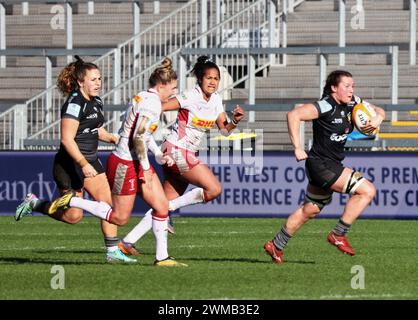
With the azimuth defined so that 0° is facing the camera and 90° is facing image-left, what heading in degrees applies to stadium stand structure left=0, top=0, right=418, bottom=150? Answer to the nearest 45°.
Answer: approximately 0°

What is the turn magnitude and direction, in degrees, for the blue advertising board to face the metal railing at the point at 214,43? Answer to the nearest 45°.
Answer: approximately 180°

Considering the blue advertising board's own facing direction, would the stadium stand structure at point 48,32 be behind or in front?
behind

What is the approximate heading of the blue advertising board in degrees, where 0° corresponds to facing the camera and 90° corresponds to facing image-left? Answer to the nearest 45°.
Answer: approximately 0°

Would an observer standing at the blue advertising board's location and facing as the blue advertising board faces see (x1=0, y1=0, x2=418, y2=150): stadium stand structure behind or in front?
behind
